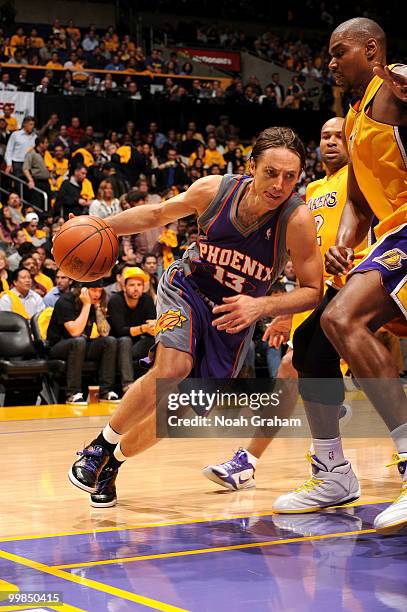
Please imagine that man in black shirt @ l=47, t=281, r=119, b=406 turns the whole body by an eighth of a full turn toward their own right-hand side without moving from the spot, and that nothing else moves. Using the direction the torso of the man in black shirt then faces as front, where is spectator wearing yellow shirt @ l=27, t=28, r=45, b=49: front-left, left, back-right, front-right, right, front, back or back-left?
back

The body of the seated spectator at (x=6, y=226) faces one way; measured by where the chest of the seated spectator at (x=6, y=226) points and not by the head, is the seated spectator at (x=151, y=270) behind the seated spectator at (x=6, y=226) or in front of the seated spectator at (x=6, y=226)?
in front

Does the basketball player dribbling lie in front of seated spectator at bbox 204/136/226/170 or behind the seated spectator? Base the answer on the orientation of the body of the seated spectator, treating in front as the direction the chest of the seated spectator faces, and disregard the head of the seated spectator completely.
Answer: in front

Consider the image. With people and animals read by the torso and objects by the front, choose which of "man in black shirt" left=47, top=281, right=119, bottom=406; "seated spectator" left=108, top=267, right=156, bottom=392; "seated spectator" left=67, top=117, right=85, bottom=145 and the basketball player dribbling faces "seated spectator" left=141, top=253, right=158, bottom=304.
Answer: "seated spectator" left=67, top=117, right=85, bottom=145

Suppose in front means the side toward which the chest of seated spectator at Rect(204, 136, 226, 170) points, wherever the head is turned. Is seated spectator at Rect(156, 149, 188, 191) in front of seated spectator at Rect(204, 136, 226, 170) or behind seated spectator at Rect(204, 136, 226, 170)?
in front

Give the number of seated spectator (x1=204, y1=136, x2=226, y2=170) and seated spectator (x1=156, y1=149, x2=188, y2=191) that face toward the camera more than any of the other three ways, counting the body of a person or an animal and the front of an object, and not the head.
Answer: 2

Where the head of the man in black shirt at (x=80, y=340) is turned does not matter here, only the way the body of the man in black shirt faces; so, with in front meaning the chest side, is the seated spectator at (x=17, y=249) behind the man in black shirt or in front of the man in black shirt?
behind

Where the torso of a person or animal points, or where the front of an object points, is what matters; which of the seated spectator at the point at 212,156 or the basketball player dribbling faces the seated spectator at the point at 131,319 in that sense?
the seated spectator at the point at 212,156
